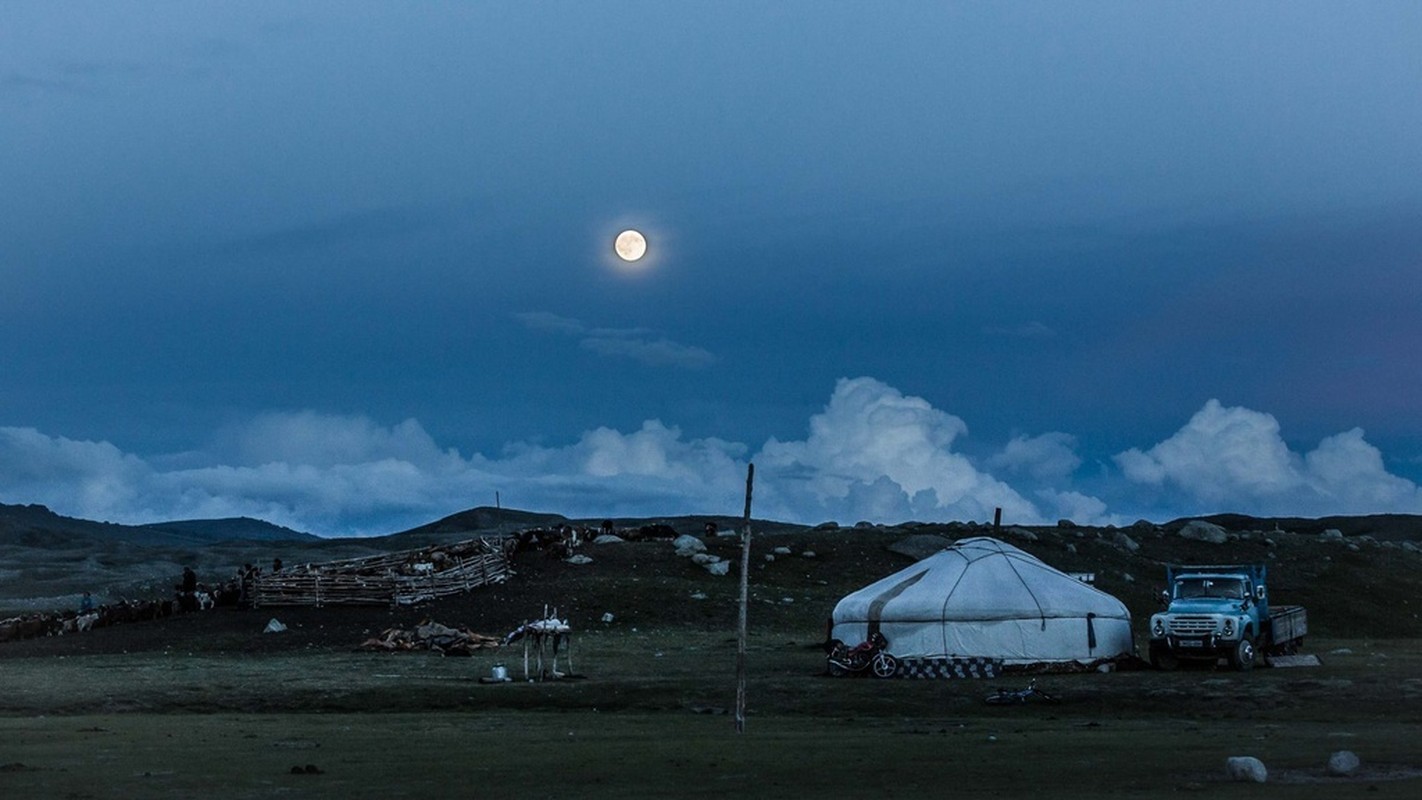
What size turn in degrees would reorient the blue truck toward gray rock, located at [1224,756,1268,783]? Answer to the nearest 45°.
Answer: approximately 45° to its left

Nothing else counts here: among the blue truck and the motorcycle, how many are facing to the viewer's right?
1

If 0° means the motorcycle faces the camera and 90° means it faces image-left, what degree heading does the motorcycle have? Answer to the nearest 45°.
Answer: approximately 270°

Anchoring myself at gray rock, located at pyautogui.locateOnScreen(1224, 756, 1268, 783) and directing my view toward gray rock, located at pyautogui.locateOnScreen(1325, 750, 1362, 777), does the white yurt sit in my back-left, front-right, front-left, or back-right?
front-left

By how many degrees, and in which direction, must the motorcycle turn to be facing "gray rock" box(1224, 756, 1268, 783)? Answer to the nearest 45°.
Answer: approximately 90° to its right

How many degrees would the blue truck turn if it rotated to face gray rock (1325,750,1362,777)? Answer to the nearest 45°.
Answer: approximately 45° to its left

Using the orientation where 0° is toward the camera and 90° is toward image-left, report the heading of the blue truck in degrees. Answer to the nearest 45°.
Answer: approximately 45°

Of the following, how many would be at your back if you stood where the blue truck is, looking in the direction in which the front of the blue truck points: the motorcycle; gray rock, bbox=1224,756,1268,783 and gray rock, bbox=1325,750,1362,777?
0

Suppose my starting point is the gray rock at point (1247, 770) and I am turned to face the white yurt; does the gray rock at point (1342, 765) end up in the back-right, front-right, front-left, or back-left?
front-right

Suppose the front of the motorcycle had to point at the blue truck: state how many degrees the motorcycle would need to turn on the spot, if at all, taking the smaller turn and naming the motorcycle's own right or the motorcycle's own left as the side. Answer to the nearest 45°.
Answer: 0° — it already faces it
